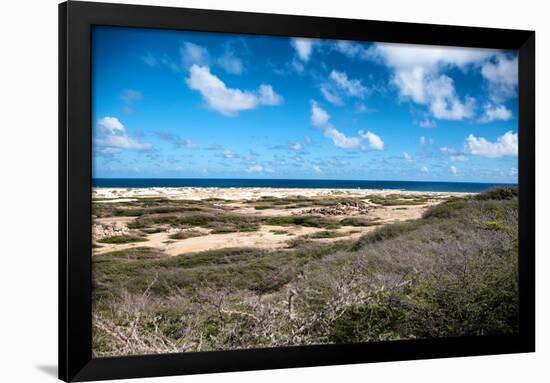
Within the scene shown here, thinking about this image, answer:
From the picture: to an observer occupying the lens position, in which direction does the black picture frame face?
facing the viewer and to the right of the viewer
